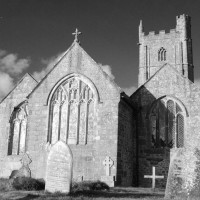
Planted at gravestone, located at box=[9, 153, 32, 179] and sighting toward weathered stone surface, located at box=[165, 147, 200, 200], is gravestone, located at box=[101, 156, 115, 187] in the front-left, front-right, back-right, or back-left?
front-left

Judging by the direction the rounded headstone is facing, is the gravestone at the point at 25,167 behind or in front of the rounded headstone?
behind

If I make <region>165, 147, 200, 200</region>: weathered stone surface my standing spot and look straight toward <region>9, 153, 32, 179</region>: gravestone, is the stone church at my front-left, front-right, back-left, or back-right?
front-right

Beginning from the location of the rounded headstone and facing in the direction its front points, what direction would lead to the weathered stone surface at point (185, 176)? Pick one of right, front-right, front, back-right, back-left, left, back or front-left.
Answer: front-left

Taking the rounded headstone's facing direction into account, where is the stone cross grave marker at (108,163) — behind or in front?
behind

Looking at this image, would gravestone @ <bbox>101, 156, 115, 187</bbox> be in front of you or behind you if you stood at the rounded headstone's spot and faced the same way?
behind

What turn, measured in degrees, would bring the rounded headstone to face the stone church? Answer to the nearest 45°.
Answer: approximately 180°

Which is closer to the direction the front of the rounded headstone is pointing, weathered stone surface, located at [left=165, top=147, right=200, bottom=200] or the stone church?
the weathered stone surface

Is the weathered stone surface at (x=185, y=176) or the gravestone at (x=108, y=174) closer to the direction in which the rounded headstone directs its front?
the weathered stone surface

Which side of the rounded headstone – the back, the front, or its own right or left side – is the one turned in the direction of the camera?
front
